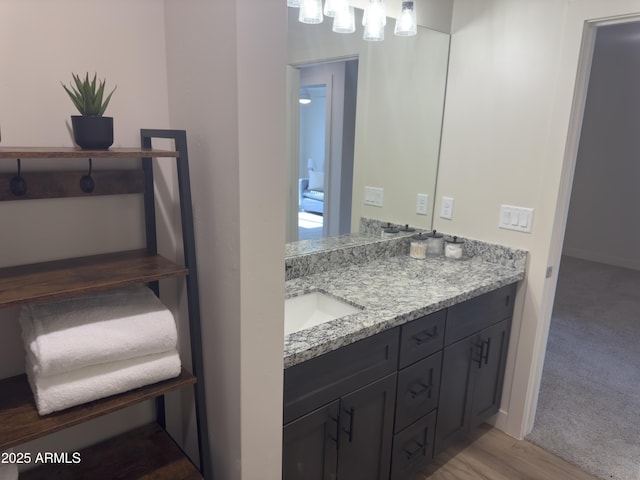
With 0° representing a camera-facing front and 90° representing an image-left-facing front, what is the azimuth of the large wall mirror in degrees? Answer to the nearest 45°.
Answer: approximately 315°

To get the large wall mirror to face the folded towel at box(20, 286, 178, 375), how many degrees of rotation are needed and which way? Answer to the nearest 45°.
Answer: approximately 45° to its right

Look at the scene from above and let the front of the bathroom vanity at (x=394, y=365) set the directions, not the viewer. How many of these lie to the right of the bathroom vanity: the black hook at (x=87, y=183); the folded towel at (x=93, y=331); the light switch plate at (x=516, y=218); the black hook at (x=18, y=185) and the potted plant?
4

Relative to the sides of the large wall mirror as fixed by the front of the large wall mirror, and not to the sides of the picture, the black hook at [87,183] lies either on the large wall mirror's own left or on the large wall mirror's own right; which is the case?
on the large wall mirror's own right
